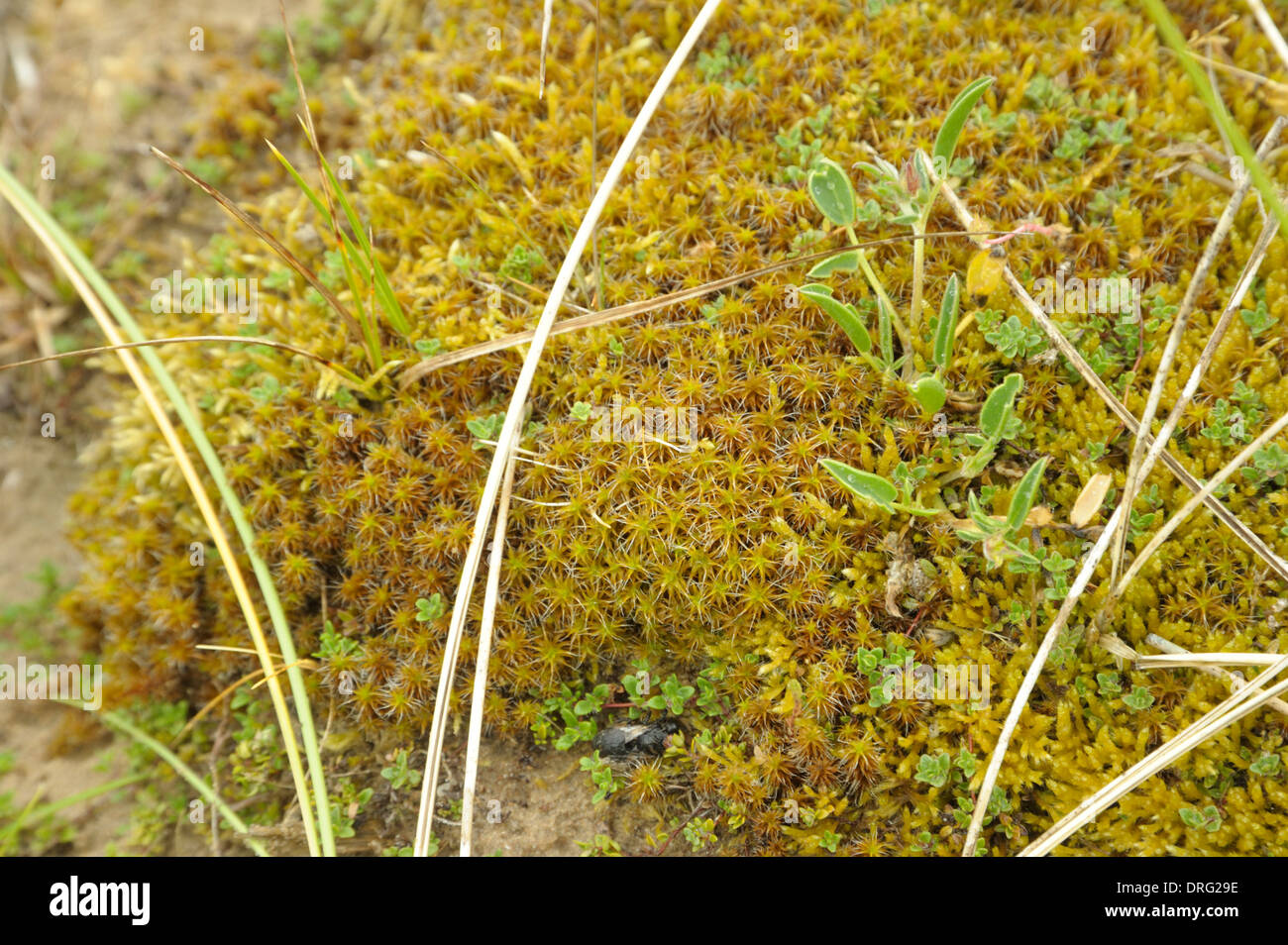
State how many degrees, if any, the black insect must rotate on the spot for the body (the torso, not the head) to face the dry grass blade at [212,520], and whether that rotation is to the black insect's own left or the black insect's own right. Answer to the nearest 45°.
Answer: approximately 180°

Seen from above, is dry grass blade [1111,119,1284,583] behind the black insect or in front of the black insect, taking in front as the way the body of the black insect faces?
in front

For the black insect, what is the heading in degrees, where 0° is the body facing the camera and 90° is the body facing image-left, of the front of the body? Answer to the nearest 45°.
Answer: approximately 270°

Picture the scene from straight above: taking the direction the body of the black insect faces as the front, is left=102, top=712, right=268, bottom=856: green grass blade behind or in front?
behind

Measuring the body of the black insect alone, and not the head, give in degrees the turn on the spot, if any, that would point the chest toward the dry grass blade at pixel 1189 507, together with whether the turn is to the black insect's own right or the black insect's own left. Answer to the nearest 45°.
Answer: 0° — it already faces it

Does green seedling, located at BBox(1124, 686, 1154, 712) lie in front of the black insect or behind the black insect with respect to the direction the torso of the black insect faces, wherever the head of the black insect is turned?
in front
